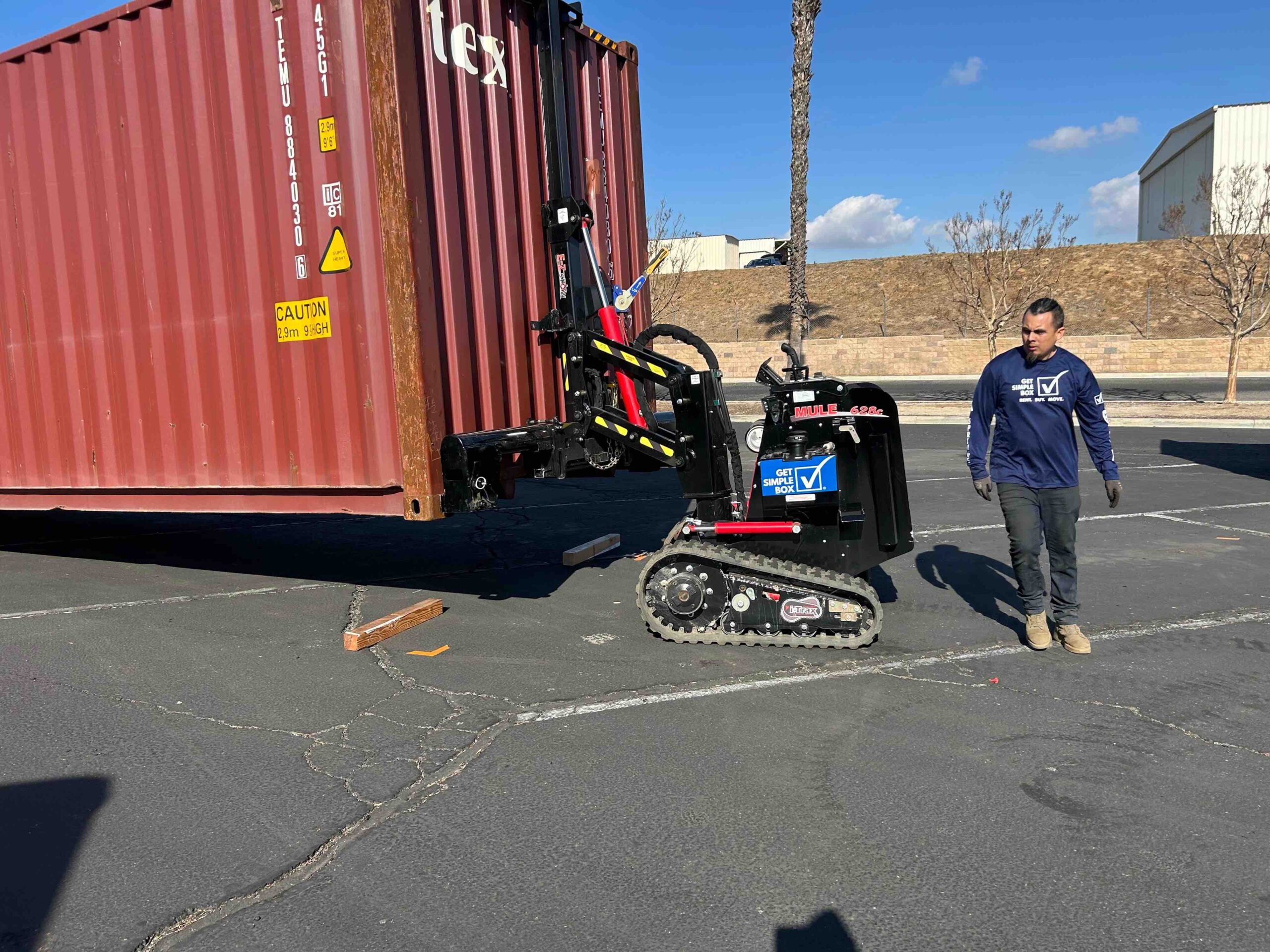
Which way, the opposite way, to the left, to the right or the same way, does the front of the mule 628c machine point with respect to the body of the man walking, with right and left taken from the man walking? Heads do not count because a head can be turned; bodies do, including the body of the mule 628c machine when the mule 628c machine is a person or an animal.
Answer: to the right

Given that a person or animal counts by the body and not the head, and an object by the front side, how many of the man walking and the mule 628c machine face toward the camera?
1

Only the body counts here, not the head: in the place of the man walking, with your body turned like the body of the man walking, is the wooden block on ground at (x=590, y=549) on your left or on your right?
on your right

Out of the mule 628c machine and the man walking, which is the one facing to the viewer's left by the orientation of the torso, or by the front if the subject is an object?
the mule 628c machine

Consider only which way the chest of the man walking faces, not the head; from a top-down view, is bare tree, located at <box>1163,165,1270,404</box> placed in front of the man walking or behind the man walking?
behind

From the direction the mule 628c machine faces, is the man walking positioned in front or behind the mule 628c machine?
behind

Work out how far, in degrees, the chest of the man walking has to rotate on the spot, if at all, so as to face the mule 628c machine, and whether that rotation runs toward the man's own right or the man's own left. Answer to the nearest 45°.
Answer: approximately 90° to the man's own right

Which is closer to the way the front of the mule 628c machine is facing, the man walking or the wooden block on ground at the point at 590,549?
the wooden block on ground

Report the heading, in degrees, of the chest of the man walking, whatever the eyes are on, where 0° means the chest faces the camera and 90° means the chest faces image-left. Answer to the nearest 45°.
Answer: approximately 0°

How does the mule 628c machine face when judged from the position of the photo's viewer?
facing to the left of the viewer

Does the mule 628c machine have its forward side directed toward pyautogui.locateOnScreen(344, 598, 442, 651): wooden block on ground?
yes

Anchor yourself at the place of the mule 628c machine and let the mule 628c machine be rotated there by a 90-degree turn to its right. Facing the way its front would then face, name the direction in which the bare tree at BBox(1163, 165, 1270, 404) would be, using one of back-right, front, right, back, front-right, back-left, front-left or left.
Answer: front-right
